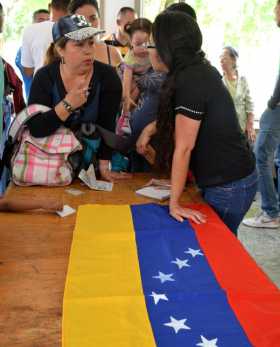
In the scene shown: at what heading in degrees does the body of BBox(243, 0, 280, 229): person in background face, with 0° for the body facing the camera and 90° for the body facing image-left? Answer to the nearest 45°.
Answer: approximately 90°

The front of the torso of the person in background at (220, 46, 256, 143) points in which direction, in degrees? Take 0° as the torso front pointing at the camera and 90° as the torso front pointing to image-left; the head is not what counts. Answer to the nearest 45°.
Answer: approximately 45°

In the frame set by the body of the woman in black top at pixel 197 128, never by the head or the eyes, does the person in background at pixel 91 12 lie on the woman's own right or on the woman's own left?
on the woman's own right

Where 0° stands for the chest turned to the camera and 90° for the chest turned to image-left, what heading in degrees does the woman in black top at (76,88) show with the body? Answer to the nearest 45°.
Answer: approximately 0°

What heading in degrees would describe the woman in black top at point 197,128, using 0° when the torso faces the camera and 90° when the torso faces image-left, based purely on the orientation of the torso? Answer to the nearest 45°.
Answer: approximately 90°
